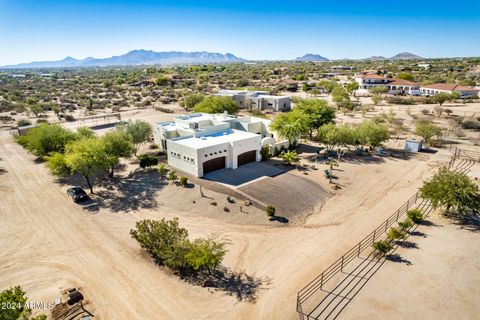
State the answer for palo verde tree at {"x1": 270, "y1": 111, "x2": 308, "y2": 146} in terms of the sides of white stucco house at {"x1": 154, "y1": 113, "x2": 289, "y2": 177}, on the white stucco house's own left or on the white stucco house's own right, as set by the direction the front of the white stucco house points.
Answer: on the white stucco house's own left

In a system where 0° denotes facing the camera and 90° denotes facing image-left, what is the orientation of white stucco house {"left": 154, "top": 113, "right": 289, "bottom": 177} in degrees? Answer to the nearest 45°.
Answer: approximately 315°

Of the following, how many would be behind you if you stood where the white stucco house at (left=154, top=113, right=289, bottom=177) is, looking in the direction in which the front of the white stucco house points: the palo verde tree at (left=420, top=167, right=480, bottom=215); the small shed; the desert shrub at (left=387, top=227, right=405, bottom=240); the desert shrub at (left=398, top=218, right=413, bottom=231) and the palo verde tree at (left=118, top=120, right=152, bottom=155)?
1

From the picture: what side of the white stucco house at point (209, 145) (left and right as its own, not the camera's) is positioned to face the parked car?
right

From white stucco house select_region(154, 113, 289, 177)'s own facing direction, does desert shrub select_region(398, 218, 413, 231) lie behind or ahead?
ahead

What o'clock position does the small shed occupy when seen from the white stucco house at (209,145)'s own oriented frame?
The small shed is roughly at 10 o'clock from the white stucco house.

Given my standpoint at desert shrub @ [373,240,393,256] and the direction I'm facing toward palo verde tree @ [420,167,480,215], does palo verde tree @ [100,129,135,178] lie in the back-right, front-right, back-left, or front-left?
back-left

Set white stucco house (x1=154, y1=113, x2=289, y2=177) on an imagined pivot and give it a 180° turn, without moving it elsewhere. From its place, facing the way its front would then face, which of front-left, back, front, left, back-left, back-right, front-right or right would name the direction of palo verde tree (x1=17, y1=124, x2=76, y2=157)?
front-left

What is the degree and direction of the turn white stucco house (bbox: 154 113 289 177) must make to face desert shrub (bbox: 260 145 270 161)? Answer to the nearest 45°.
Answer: approximately 45° to its left

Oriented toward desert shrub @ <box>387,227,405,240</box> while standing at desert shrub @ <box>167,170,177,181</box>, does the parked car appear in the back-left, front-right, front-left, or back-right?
back-right
